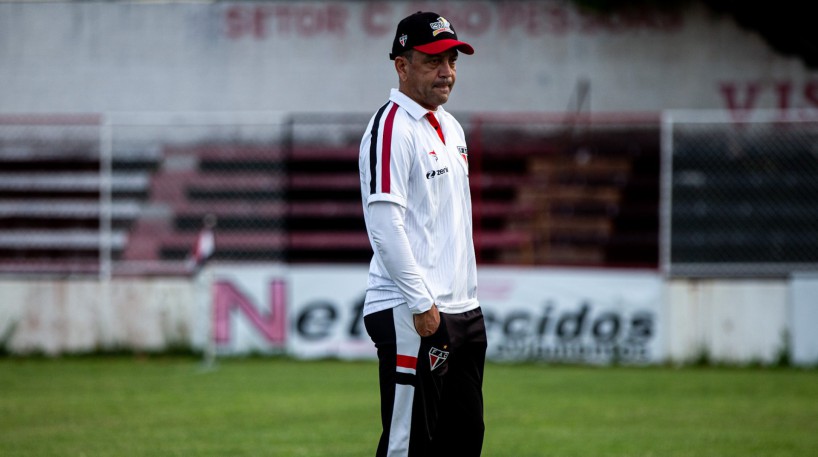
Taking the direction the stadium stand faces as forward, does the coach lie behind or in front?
in front

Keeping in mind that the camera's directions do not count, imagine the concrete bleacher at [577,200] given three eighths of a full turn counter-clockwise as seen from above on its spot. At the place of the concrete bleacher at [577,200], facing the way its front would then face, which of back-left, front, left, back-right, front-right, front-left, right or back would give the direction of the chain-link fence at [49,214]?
back-left

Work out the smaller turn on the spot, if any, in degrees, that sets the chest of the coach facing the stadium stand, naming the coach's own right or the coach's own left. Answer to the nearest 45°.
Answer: approximately 135° to the coach's own left

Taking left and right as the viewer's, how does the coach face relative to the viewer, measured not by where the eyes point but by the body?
facing the viewer and to the right of the viewer

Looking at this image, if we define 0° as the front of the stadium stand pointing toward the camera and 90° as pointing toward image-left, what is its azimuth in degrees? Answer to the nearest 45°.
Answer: approximately 0°

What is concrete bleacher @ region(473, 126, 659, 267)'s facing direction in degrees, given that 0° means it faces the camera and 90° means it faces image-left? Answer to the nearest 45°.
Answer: approximately 0°

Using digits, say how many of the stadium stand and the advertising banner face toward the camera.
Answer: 2

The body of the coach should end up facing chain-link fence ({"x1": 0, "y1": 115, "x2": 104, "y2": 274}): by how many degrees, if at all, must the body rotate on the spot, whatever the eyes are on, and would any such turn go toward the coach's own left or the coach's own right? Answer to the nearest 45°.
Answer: approximately 180°

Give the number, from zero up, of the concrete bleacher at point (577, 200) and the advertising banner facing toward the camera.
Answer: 2
